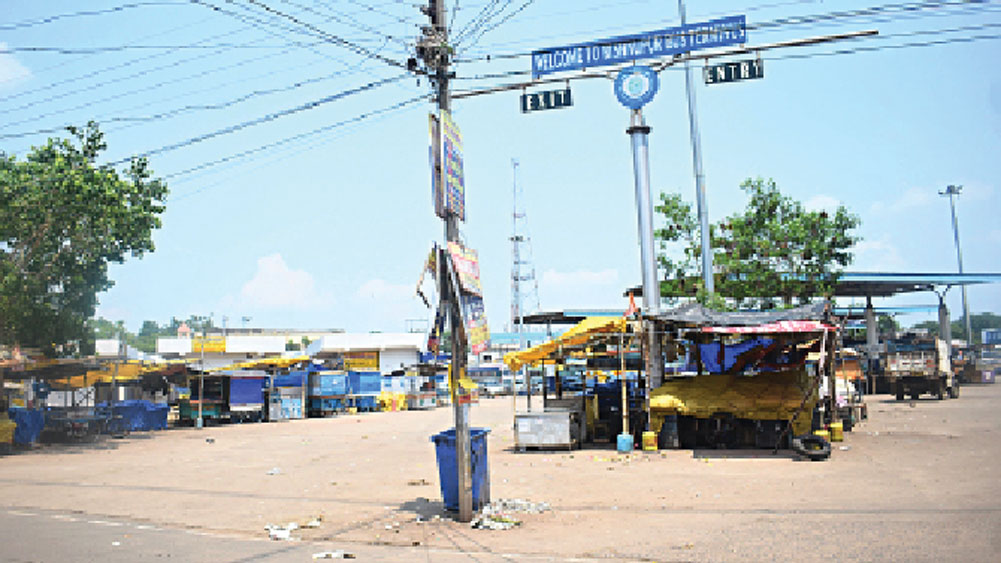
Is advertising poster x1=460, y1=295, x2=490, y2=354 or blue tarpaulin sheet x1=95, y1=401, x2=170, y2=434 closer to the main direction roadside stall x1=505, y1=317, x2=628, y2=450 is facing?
the advertising poster

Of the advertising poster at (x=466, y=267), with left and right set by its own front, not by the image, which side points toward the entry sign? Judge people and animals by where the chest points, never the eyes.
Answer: left

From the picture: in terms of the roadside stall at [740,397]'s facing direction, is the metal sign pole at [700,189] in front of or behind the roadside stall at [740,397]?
behind

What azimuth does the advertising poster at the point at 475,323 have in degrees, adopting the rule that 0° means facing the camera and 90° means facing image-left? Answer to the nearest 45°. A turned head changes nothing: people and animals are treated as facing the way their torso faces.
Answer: approximately 315°

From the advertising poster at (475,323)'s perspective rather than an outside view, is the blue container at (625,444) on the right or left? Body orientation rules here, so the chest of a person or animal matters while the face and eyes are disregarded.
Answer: on its left

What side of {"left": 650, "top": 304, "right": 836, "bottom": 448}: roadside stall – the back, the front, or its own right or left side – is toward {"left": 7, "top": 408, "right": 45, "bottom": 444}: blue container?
right

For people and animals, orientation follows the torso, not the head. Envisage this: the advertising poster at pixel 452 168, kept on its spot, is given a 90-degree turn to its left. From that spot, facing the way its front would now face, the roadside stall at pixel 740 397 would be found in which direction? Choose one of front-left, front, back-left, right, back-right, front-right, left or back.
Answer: front

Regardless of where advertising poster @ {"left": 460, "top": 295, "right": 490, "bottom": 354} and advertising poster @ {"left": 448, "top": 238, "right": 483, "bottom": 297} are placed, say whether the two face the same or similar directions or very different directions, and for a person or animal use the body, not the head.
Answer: same or similar directions

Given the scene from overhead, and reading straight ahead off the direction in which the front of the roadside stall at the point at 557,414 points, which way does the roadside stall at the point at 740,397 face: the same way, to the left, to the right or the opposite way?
the same way

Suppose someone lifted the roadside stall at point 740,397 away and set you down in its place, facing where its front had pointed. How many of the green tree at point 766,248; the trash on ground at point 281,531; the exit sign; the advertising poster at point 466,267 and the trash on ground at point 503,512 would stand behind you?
1

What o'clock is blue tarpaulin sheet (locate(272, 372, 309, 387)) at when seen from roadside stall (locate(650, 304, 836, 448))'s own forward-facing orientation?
The blue tarpaulin sheet is roughly at 4 o'clock from the roadside stall.

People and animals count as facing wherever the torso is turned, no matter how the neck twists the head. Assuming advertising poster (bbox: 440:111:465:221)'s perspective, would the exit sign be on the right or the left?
on its left

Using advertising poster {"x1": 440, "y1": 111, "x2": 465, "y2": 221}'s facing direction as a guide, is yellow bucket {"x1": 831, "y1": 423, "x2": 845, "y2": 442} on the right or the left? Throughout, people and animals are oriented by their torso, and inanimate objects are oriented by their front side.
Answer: on its left

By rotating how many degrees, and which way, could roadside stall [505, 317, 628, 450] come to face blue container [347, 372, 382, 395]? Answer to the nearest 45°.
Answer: approximately 135° to its right

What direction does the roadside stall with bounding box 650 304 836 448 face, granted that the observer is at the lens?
facing the viewer

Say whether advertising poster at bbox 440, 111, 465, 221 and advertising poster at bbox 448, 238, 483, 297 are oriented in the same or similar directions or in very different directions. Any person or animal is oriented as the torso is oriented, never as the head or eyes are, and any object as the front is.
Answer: same or similar directions

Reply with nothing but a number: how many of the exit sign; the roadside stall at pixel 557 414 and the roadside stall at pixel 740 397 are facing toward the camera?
3

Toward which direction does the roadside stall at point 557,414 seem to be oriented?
toward the camera

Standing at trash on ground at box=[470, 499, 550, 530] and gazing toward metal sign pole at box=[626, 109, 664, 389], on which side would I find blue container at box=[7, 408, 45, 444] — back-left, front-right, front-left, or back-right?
front-left
